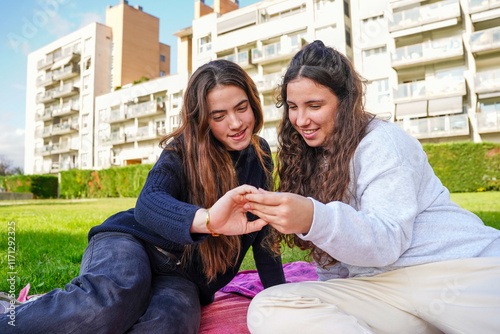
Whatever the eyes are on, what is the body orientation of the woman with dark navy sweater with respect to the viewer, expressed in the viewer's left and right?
facing the viewer and to the right of the viewer

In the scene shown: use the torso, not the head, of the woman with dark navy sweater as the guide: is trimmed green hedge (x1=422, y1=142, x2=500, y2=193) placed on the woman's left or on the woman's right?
on the woman's left

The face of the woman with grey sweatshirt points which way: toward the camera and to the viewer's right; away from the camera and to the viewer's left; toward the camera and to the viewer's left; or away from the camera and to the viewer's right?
toward the camera and to the viewer's left

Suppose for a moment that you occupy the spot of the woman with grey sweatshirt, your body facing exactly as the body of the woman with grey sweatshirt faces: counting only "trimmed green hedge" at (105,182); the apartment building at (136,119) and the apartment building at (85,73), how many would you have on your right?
3

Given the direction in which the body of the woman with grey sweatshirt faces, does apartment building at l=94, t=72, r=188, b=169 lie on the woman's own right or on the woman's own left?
on the woman's own right

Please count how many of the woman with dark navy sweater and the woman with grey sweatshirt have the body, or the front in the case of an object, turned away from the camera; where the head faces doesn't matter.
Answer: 0

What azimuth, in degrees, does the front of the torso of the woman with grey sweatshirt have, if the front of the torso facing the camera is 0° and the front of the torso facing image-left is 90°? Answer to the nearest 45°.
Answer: approximately 45°

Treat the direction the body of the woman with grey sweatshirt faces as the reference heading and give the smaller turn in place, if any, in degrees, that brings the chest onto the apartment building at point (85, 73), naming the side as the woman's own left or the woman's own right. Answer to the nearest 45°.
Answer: approximately 90° to the woman's own right

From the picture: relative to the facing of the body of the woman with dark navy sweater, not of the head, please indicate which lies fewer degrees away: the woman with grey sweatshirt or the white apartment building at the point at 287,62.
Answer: the woman with grey sweatshirt

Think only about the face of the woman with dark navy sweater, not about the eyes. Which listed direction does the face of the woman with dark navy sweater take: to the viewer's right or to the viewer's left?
to the viewer's right

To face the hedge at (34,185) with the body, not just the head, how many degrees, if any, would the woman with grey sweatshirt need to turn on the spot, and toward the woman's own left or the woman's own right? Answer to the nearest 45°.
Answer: approximately 90° to the woman's own right

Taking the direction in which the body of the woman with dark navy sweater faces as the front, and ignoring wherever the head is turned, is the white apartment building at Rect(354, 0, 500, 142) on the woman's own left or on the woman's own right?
on the woman's own left
